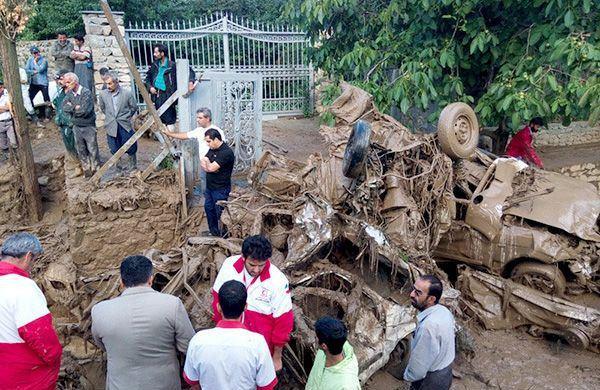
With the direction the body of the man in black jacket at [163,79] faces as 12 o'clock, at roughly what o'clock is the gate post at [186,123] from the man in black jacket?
The gate post is roughly at 10 o'clock from the man in black jacket.

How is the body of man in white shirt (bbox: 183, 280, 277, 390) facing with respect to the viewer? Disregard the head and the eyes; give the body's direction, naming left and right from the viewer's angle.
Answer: facing away from the viewer

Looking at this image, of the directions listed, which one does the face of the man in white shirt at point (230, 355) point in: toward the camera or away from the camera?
away from the camera

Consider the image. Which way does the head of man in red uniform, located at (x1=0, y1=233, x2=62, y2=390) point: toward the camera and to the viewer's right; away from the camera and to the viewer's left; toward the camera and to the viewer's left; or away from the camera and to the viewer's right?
away from the camera and to the viewer's right

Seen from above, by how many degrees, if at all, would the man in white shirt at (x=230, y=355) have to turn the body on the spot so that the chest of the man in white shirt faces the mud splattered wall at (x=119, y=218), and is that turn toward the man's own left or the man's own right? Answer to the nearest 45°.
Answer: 0° — they already face it

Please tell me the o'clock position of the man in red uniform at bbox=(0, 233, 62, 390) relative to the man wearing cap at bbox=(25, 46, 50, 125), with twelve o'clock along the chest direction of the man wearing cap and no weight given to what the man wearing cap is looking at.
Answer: The man in red uniform is roughly at 12 o'clock from the man wearing cap.

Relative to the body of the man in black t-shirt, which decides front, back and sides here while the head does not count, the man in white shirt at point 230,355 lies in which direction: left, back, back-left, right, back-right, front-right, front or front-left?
front-left

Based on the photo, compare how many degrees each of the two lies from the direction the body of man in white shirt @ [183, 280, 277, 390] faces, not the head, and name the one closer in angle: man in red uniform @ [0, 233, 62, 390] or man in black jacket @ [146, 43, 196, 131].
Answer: the man in black jacket

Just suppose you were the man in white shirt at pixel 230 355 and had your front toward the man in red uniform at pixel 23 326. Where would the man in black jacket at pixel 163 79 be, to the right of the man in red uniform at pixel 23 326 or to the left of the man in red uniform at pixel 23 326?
right

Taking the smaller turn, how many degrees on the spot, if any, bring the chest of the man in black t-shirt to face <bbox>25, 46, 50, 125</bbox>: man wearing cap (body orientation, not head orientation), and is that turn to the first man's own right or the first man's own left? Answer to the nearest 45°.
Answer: approximately 90° to the first man's own right

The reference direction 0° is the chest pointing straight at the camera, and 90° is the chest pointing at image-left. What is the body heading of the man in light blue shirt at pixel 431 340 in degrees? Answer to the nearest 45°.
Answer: approximately 90°

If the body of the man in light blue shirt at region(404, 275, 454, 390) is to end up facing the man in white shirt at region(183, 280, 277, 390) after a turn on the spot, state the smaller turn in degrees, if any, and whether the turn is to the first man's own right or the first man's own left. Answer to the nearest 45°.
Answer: approximately 45° to the first man's own left

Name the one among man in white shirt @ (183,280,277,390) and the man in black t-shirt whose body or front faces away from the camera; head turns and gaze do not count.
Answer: the man in white shirt
